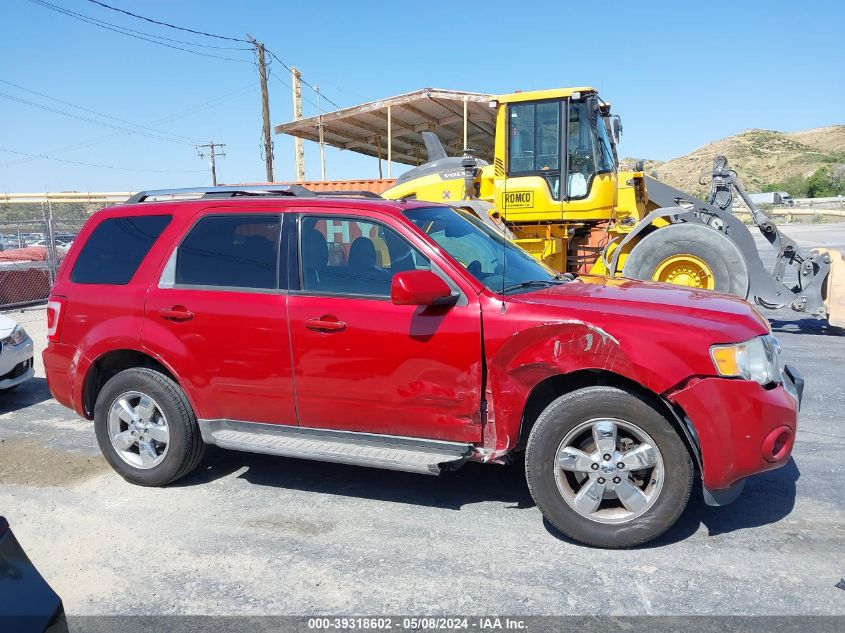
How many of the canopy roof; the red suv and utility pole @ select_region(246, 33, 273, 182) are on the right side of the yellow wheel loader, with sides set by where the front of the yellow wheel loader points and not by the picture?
1

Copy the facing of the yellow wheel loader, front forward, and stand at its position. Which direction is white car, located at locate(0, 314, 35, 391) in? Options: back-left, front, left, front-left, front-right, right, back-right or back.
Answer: back-right

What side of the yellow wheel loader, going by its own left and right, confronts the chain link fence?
back

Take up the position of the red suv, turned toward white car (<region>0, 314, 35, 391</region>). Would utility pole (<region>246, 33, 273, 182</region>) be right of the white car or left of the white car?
right

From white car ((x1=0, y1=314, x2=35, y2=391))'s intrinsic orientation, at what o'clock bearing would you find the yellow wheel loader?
The yellow wheel loader is roughly at 11 o'clock from the white car.

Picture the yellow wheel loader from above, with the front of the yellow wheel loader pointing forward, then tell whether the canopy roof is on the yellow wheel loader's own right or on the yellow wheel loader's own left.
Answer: on the yellow wheel loader's own left

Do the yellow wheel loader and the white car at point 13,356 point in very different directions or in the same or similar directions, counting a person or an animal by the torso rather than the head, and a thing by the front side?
same or similar directions

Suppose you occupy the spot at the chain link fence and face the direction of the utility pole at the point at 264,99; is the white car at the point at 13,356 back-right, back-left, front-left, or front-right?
back-right

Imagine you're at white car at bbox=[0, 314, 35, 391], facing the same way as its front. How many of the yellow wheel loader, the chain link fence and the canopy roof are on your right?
0

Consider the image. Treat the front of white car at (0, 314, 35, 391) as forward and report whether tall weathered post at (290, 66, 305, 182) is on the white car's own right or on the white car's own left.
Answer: on the white car's own left

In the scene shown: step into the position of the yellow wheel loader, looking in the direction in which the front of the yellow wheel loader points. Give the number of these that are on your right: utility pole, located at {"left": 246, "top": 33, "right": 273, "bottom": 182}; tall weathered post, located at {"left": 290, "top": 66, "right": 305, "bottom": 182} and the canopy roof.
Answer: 0

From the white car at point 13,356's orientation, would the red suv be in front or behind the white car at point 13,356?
in front

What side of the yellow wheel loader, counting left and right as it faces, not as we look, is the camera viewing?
right

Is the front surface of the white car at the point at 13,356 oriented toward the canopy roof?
no

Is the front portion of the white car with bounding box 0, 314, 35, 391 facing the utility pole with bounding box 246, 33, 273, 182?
no

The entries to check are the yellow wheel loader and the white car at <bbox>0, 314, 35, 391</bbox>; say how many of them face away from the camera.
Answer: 0

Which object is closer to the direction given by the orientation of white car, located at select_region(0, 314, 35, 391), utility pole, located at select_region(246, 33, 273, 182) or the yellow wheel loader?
the yellow wheel loader

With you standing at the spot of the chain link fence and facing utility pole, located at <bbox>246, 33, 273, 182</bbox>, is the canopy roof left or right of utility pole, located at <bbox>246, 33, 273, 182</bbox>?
right
